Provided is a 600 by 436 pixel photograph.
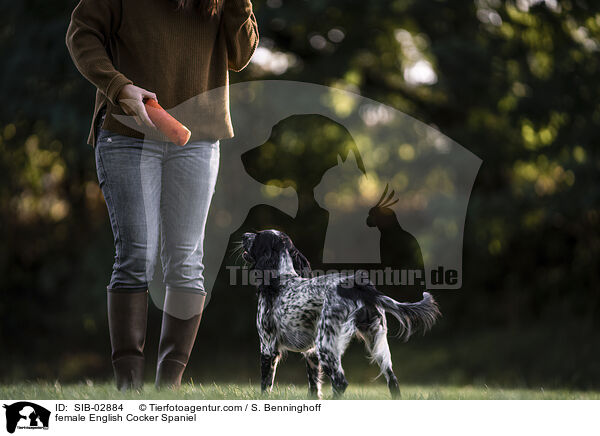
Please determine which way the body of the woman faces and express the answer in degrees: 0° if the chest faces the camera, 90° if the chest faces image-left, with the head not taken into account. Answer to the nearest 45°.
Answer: approximately 0°
